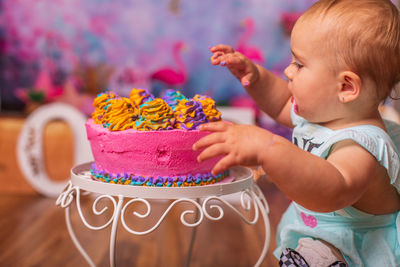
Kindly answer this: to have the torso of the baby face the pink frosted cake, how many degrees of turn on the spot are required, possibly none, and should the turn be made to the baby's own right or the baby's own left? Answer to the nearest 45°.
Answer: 0° — they already face it

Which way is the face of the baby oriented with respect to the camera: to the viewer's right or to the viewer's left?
to the viewer's left

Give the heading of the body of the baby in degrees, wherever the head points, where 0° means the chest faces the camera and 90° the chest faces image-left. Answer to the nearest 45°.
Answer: approximately 90°
